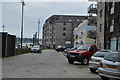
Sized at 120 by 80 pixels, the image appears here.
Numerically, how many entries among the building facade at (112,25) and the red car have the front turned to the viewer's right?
0

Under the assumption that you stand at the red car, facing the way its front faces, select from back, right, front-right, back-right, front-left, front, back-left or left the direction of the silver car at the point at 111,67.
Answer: front-left

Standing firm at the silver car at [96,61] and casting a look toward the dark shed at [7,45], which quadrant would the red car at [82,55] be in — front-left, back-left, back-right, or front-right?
front-right

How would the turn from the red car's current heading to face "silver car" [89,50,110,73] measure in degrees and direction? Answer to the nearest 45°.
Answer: approximately 45° to its left

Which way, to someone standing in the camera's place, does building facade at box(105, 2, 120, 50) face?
facing the viewer and to the left of the viewer
